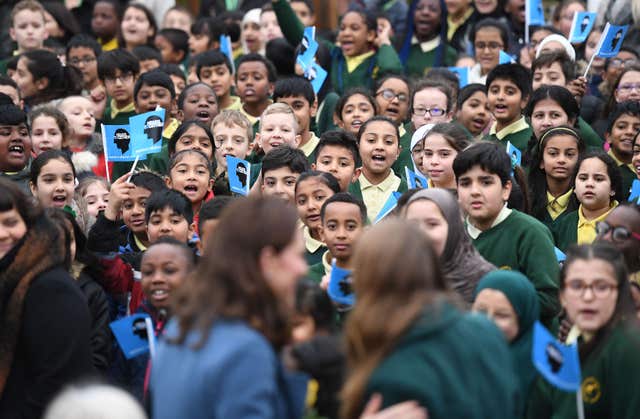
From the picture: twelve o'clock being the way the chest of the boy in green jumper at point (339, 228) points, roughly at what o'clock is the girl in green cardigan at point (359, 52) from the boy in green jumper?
The girl in green cardigan is roughly at 6 o'clock from the boy in green jumper.

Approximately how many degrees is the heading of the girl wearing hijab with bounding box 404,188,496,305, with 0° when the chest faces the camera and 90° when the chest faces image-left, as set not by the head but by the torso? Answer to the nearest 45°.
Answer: approximately 45°

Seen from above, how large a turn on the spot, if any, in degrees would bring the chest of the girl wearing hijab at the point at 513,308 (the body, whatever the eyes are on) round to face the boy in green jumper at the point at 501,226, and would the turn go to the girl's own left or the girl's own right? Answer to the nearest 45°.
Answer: approximately 135° to the girl's own right

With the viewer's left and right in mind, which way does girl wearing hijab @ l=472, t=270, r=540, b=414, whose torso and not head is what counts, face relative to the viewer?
facing the viewer and to the left of the viewer

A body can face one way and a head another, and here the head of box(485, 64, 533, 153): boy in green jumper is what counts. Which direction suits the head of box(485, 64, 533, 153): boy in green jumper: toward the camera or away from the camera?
toward the camera

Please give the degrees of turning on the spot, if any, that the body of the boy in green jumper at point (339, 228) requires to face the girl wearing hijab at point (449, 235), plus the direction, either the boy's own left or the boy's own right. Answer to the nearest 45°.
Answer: approximately 45° to the boy's own left

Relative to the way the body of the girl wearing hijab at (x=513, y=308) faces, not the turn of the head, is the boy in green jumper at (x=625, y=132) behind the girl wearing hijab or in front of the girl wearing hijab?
behind

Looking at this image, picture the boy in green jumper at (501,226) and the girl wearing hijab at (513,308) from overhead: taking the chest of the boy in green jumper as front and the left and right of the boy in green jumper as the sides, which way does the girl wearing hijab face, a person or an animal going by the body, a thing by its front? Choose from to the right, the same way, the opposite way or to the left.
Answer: the same way

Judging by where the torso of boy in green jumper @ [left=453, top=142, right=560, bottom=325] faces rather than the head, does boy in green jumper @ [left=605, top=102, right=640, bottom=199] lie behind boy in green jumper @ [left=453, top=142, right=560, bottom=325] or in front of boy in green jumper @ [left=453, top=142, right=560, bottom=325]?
behind

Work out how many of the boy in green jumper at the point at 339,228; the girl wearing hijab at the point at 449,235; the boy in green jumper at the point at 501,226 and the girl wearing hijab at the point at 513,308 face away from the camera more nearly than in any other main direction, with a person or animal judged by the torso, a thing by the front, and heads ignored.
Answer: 0

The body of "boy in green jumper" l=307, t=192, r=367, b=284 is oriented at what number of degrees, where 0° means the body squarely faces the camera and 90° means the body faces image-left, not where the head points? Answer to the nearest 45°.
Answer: approximately 0°

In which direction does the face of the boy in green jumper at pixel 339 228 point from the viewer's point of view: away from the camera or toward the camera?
toward the camera
